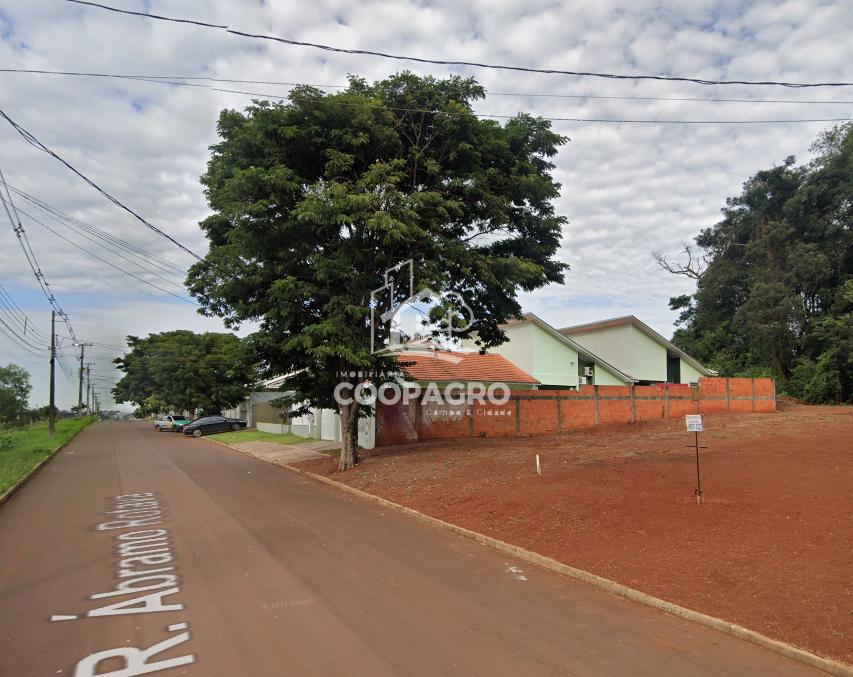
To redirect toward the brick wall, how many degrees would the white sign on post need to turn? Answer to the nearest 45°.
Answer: approximately 180°

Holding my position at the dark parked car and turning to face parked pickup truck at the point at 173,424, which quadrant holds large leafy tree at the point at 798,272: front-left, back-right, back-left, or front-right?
back-right

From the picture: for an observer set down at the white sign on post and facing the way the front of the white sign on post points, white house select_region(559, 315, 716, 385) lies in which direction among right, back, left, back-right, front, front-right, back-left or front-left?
back

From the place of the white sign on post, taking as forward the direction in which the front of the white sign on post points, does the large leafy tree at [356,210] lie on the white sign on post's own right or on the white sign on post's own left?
on the white sign on post's own right

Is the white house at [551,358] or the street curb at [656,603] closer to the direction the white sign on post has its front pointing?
the street curb

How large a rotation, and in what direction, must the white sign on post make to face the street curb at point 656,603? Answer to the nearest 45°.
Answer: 0° — it already faces it

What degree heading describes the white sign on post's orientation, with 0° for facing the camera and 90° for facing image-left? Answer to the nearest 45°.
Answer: approximately 0°

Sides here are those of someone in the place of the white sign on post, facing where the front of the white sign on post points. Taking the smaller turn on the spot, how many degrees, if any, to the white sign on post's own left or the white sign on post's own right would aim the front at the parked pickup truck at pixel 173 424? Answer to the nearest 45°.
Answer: approximately 135° to the white sign on post's own right

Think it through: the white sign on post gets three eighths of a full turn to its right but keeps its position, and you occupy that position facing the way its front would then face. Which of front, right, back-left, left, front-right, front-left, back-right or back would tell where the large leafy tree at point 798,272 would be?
front-right

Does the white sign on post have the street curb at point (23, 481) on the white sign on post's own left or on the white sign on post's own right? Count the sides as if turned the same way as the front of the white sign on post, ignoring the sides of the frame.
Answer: on the white sign on post's own right
